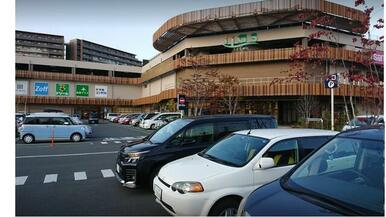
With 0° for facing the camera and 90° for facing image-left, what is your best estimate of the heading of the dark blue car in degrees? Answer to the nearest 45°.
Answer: approximately 45°

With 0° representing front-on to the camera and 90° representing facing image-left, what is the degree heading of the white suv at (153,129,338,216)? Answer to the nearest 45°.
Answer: approximately 45°

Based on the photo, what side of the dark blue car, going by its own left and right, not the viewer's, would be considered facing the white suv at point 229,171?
right

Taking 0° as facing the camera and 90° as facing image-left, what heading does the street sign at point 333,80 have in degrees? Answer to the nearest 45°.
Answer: approximately 0°

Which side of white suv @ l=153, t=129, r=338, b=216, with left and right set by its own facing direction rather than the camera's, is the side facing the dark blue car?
left

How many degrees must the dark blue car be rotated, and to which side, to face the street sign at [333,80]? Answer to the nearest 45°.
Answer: approximately 135° to its right

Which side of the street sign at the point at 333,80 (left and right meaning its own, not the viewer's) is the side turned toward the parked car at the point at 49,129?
right
